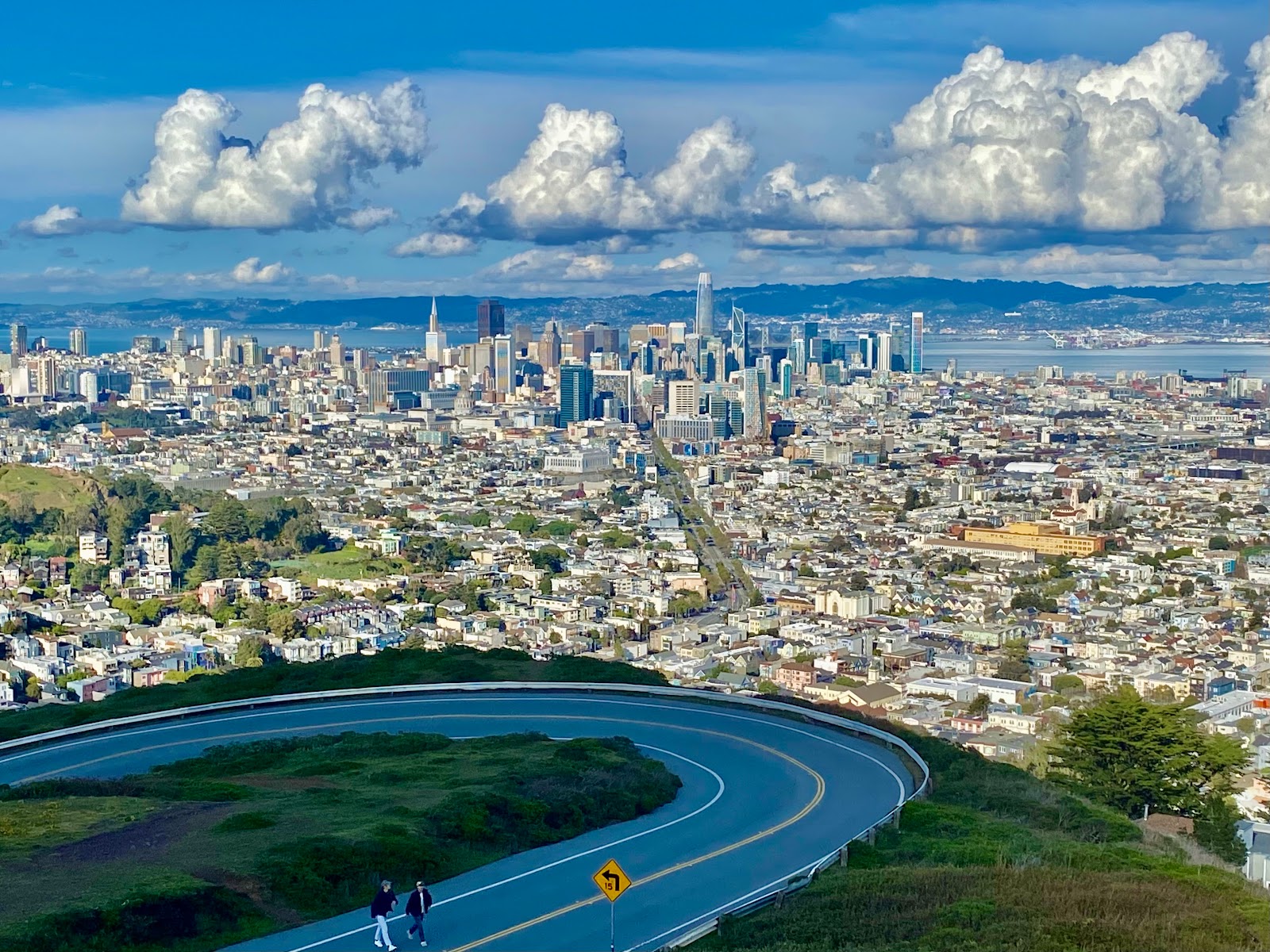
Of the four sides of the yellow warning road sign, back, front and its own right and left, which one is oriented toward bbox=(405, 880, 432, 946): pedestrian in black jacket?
right

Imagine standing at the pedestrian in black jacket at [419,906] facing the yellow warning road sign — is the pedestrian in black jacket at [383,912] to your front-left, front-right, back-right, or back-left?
back-right

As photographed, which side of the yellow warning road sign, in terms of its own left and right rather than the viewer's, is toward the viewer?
front

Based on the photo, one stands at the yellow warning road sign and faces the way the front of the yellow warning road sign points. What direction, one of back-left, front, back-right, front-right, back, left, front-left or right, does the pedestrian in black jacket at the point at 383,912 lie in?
right

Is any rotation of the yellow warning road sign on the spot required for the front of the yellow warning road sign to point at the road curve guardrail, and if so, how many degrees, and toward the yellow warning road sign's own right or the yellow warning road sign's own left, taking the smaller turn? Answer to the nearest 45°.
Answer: approximately 180°
